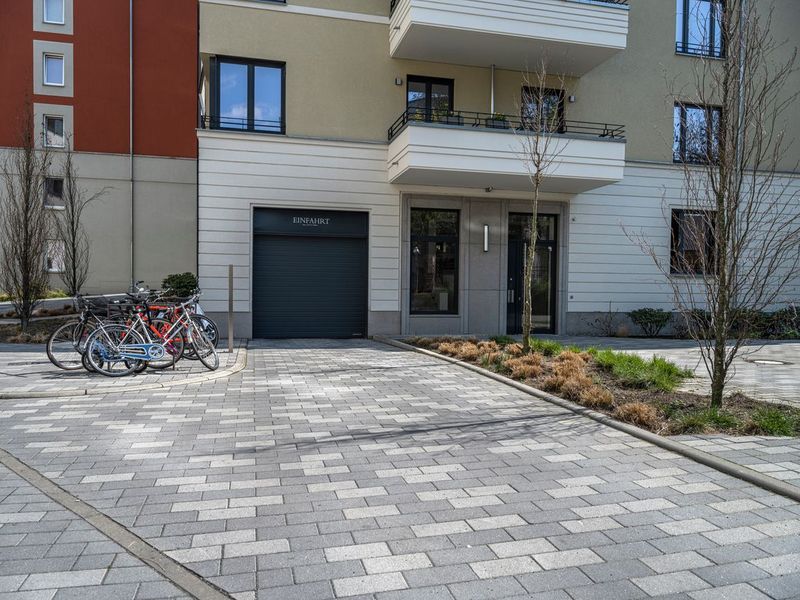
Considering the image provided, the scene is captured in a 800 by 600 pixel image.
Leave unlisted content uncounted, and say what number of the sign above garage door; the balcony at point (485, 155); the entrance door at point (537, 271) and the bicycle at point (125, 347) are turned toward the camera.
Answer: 3

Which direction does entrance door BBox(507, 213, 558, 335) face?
toward the camera

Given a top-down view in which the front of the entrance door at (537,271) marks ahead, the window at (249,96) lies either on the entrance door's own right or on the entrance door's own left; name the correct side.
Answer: on the entrance door's own right

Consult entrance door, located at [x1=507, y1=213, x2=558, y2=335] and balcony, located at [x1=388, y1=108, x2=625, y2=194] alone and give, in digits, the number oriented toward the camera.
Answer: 2

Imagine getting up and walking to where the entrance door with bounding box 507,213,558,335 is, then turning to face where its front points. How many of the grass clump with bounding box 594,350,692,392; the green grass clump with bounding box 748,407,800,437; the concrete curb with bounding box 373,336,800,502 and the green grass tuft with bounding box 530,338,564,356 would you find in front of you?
4

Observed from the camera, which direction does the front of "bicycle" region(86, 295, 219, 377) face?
facing to the right of the viewer

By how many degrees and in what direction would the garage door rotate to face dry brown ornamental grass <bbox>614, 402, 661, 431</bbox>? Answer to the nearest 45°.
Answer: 0° — it already faces it

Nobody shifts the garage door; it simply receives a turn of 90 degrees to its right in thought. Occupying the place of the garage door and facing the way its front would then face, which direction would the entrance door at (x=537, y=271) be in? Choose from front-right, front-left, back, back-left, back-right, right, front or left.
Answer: back

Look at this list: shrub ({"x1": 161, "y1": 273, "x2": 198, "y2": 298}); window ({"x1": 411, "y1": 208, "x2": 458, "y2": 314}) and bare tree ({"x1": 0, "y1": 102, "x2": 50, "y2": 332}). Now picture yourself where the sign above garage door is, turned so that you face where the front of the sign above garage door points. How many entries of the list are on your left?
1

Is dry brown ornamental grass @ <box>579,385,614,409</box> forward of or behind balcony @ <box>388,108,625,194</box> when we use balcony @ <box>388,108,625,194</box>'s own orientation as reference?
forward

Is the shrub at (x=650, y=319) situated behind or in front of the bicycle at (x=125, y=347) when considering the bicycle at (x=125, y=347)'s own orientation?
in front

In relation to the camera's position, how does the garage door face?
facing the viewer

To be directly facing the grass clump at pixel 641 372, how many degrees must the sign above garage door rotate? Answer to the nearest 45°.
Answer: approximately 45° to its left

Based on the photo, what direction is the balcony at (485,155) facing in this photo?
toward the camera

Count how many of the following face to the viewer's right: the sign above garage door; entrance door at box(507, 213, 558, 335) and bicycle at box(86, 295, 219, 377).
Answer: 1

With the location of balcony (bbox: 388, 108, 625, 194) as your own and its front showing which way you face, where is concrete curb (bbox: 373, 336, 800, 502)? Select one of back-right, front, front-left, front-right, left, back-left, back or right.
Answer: front
